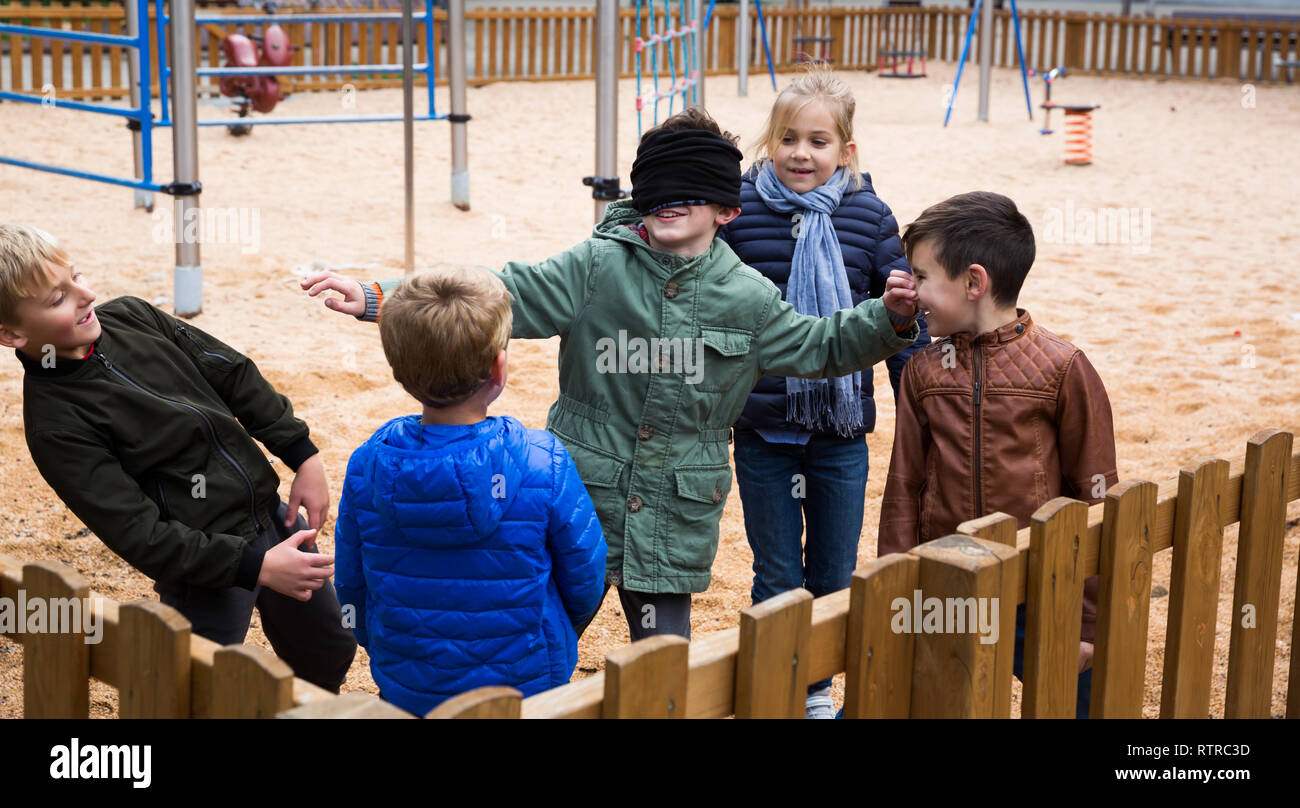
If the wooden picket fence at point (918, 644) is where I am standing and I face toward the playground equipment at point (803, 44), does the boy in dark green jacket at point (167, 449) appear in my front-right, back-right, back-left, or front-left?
front-left

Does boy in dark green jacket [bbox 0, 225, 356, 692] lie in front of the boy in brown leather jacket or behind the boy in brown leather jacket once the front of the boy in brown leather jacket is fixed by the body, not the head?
in front

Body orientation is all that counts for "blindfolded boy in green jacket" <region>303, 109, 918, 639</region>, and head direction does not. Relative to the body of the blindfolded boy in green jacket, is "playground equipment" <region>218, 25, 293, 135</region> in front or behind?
behind

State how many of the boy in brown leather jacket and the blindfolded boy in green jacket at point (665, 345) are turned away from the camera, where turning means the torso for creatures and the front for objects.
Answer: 0

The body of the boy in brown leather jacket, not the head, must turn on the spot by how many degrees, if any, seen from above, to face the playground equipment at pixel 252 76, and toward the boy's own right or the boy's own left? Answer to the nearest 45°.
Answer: approximately 90° to the boy's own right

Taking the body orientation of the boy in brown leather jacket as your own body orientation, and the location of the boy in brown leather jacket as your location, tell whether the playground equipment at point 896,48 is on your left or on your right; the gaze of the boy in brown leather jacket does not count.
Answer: on your right

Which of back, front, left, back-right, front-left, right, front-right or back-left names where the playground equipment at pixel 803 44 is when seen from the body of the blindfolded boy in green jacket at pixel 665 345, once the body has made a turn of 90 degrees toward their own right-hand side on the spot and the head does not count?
right

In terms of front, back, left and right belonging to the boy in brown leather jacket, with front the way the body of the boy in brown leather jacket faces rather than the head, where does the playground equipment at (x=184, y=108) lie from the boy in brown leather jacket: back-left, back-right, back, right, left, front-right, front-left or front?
right

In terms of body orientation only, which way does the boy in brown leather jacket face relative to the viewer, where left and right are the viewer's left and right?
facing the viewer and to the left of the viewer

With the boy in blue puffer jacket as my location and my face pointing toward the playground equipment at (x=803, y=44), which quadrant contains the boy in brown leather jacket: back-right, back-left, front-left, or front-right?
front-right

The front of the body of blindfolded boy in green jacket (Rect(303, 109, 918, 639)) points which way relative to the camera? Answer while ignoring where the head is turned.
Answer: toward the camera

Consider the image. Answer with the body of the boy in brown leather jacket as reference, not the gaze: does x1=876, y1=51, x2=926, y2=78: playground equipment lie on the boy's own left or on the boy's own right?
on the boy's own right

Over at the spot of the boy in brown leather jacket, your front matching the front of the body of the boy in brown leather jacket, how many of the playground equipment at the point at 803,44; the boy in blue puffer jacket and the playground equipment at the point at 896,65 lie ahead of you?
1
